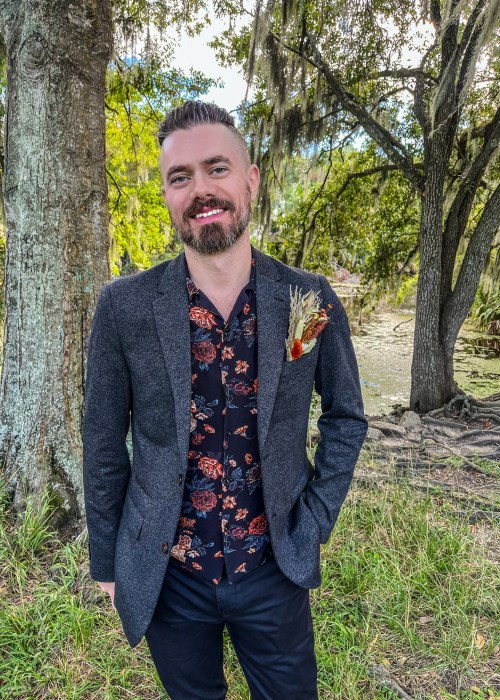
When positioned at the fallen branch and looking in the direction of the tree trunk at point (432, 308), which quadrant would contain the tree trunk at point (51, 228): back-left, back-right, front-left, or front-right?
back-left

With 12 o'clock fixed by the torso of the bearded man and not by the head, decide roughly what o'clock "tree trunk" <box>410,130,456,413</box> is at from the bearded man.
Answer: The tree trunk is roughly at 7 o'clock from the bearded man.

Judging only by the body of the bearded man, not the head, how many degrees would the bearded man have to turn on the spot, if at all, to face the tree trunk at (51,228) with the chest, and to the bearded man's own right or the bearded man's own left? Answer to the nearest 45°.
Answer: approximately 135° to the bearded man's own right

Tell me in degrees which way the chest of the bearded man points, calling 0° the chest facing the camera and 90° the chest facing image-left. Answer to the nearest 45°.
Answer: approximately 0°

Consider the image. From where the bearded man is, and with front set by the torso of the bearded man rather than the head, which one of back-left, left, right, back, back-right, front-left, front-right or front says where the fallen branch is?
back-left
